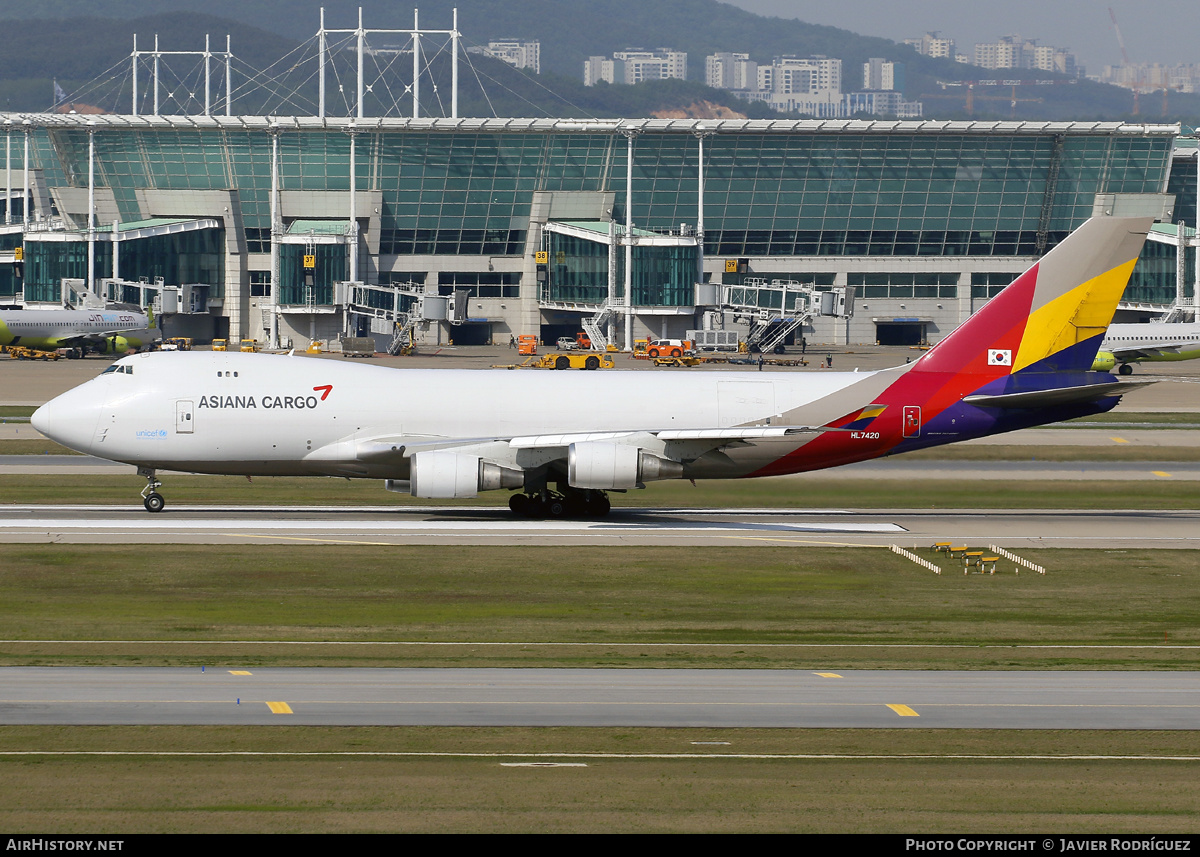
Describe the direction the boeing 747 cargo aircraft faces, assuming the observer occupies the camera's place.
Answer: facing to the left of the viewer
